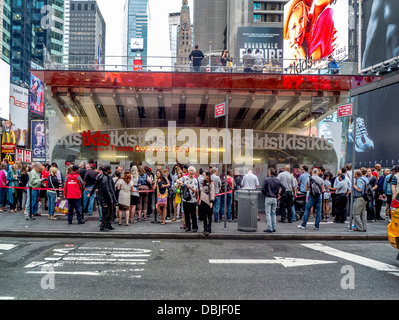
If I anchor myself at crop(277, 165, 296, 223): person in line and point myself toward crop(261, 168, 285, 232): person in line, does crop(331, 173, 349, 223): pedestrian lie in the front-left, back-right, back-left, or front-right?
back-left

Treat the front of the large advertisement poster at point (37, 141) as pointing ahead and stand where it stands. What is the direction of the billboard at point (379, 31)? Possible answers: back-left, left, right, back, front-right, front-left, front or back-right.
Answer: front-left

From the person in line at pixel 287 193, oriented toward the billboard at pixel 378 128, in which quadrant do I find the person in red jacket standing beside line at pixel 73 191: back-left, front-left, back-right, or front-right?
back-left

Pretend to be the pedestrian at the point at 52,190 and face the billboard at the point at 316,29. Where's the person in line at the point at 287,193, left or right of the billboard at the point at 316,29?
right

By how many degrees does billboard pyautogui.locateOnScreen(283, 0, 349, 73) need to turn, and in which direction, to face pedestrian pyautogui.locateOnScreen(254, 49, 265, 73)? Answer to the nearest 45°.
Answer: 0° — it already faces them

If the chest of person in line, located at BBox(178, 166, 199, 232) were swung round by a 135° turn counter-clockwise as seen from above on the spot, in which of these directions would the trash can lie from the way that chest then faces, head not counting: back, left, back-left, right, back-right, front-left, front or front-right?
front
